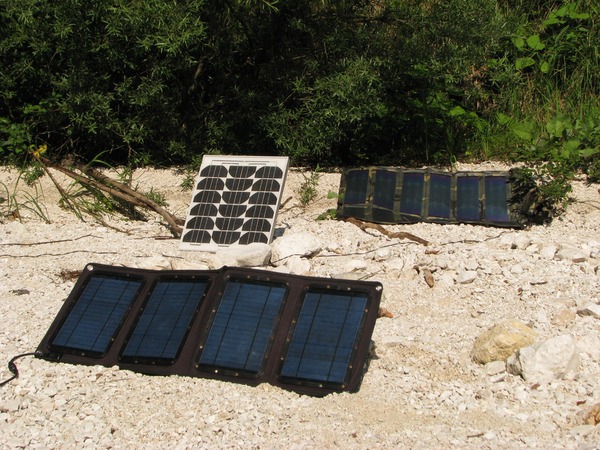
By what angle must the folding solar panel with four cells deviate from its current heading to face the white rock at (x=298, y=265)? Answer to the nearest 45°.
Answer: approximately 180°

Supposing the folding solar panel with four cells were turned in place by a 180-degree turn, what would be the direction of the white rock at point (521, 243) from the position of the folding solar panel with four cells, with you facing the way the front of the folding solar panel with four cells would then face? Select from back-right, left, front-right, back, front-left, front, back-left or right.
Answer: front-right

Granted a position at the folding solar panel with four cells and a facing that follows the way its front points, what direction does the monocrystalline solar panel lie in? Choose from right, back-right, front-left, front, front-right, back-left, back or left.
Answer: back

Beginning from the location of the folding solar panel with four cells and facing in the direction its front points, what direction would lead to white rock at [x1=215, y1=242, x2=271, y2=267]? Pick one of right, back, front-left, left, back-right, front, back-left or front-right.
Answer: back

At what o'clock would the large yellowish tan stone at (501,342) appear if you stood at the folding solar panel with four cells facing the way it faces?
The large yellowish tan stone is roughly at 9 o'clock from the folding solar panel with four cells.

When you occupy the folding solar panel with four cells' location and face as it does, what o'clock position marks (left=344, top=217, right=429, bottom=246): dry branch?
The dry branch is roughly at 7 o'clock from the folding solar panel with four cells.

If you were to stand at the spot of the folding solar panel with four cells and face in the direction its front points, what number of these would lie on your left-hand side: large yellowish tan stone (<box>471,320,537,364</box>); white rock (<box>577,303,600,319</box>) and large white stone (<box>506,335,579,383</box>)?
3

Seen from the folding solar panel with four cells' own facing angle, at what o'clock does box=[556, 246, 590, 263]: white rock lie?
The white rock is roughly at 8 o'clock from the folding solar panel with four cells.

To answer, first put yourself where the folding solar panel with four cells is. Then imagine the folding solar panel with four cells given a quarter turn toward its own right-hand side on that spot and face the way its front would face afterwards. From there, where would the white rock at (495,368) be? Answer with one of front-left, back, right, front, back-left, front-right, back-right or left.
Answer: back

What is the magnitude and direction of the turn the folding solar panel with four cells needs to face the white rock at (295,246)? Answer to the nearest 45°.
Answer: approximately 180°

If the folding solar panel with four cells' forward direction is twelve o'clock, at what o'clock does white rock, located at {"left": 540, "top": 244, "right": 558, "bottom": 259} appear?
The white rock is roughly at 8 o'clock from the folding solar panel with four cells.

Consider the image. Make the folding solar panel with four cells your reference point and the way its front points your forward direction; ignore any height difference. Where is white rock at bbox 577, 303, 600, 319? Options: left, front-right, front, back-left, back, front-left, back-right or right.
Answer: left

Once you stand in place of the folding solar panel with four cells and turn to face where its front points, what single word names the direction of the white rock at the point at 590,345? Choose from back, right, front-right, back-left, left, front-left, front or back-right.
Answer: left

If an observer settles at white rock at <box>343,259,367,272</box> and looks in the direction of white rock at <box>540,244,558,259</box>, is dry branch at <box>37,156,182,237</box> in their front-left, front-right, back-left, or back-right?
back-left

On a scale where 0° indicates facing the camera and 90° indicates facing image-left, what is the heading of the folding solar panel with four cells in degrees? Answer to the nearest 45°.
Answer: approximately 0°
